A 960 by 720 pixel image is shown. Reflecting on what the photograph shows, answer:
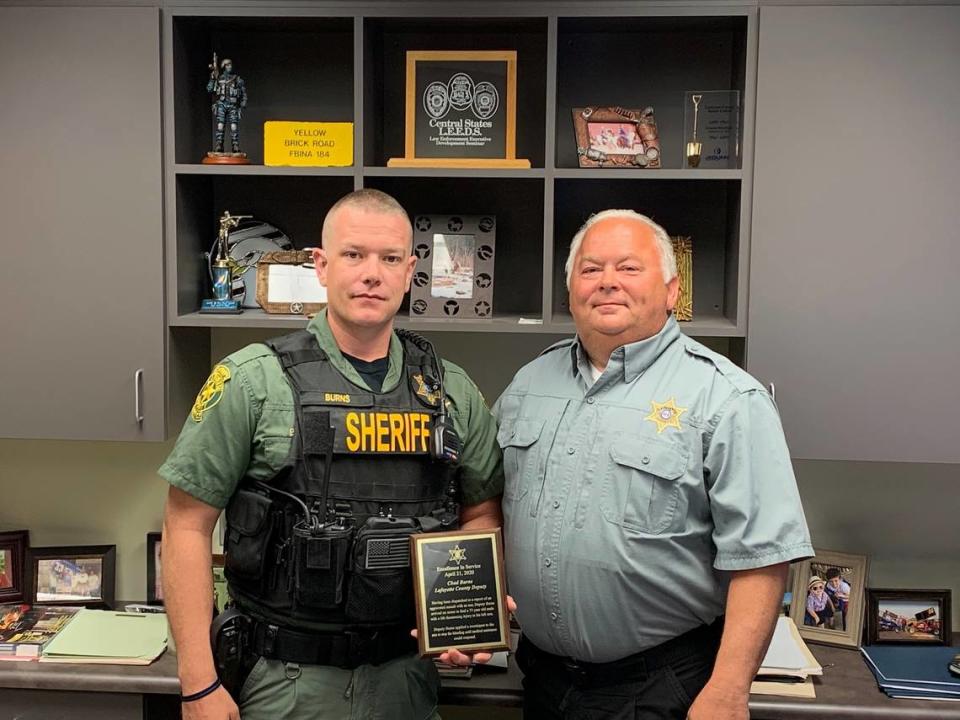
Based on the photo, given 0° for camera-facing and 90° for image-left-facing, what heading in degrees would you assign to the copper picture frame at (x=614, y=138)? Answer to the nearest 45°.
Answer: approximately 0°

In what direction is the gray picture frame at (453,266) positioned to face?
toward the camera

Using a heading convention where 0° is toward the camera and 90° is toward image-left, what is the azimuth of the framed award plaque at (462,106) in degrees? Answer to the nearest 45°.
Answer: approximately 0°

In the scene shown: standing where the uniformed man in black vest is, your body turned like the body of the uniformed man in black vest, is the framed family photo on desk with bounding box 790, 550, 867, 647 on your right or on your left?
on your left

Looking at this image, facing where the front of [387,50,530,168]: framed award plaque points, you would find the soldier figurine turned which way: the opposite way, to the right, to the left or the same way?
the same way

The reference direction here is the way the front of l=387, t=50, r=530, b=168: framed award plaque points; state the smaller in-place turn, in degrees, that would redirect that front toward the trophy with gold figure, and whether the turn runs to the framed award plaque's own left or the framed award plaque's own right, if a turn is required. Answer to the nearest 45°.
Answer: approximately 90° to the framed award plaque's own right

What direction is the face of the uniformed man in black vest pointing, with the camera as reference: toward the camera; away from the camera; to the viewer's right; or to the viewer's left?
toward the camera

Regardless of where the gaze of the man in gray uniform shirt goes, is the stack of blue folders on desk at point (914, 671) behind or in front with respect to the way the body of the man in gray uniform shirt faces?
behind

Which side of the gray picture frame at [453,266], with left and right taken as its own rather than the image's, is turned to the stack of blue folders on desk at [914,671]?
left

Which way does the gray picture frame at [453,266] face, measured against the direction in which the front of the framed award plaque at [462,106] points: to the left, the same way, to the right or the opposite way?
the same way

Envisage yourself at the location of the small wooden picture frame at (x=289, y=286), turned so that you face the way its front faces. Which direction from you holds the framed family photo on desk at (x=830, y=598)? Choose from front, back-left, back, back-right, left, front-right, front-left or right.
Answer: left

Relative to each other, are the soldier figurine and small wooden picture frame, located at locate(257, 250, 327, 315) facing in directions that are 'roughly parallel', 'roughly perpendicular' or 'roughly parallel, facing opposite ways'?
roughly parallel

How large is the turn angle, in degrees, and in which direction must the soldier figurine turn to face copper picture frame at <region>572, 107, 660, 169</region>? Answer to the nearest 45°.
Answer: approximately 90° to its left

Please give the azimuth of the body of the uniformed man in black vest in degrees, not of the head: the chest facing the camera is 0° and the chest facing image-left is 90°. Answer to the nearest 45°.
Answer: approximately 315°

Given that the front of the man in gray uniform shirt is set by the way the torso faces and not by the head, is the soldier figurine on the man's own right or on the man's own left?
on the man's own right

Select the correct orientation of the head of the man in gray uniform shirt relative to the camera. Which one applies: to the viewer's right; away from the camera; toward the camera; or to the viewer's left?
toward the camera
